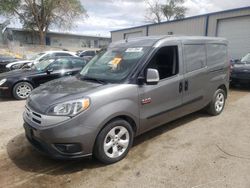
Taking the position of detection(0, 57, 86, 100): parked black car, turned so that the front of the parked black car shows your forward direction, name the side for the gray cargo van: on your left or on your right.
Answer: on your left

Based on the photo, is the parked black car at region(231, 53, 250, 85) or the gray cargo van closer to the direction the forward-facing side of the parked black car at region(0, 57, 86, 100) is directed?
the gray cargo van

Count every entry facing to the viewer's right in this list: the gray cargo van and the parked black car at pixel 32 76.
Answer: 0

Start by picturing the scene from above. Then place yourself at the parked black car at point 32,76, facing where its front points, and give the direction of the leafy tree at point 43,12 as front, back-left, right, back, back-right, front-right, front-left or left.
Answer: back-right

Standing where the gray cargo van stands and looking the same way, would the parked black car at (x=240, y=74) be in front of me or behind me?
behind

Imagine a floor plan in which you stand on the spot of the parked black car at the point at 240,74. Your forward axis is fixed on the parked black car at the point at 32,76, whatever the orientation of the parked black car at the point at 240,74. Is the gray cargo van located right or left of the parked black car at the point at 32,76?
left

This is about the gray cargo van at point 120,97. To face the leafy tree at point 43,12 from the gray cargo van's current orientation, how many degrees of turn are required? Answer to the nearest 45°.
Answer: approximately 135° to its right

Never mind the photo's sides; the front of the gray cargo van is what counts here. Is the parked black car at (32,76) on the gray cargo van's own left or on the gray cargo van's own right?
on the gray cargo van's own right
